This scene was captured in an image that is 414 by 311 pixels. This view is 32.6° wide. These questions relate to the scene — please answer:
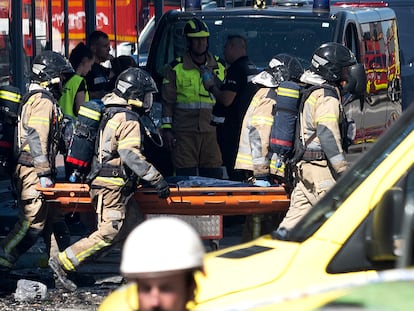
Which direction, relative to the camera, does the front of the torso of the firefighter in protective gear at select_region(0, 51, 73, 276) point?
to the viewer's right

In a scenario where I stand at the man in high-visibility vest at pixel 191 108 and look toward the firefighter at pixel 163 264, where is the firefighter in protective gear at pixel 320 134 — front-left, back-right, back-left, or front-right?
front-left

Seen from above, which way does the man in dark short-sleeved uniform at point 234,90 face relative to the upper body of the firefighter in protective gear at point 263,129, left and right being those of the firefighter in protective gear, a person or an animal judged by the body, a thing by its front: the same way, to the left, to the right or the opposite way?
the opposite way

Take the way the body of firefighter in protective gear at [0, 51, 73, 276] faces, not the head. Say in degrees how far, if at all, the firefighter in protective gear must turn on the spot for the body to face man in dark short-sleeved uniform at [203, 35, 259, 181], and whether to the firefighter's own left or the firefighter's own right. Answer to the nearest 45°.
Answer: approximately 45° to the firefighter's own left

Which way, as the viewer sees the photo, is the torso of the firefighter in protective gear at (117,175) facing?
to the viewer's right

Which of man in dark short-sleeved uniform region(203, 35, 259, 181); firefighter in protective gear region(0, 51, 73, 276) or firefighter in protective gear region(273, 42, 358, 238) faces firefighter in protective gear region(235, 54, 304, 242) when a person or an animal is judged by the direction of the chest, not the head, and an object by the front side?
firefighter in protective gear region(0, 51, 73, 276)

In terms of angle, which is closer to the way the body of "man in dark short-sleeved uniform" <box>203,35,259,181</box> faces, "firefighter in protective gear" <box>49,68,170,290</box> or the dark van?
the firefighter in protective gear

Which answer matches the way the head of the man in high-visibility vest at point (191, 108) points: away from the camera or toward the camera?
toward the camera

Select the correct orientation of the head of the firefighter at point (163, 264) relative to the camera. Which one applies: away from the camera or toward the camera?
toward the camera

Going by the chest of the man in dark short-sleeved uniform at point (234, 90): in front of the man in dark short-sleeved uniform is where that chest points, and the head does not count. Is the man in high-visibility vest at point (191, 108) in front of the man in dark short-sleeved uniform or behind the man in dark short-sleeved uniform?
in front

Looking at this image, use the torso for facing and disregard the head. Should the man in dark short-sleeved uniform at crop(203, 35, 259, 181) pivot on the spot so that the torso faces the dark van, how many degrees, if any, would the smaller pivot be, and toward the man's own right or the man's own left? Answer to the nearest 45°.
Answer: approximately 135° to the man's own right

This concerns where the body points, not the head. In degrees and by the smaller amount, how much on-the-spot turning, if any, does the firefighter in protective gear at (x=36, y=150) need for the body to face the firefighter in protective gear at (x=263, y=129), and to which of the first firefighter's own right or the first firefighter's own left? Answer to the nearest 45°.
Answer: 0° — they already face them
